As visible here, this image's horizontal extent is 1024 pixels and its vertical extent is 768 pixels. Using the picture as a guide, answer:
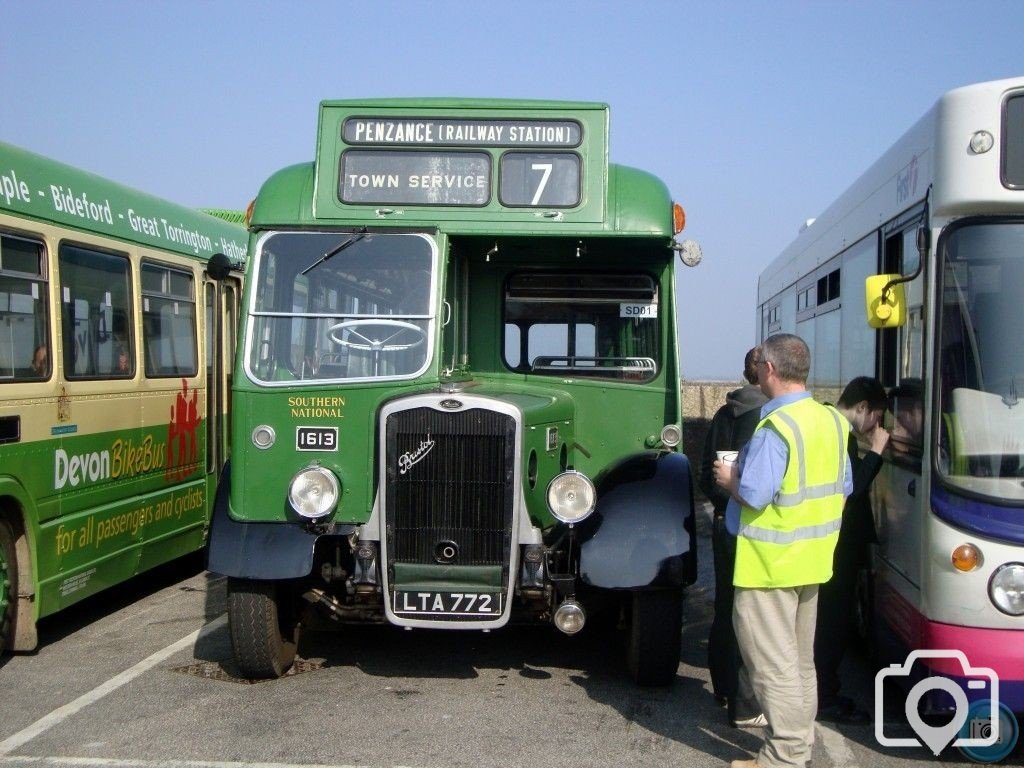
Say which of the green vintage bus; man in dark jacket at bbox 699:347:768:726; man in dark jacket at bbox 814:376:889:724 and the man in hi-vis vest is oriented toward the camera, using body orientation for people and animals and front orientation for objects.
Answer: the green vintage bus

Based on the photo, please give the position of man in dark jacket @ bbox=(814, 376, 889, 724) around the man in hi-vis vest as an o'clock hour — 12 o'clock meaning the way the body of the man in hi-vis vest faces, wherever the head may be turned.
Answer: The man in dark jacket is roughly at 2 o'clock from the man in hi-vis vest.

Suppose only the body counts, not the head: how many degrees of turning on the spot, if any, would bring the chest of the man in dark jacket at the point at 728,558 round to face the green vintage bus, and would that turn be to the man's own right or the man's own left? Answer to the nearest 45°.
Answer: approximately 180°

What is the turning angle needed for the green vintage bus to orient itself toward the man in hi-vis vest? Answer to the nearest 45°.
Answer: approximately 45° to its left

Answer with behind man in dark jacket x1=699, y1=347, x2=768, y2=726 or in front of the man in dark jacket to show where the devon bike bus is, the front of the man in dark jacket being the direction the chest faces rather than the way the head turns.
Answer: behind

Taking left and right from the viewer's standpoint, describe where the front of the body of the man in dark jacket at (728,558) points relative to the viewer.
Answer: facing to the right of the viewer

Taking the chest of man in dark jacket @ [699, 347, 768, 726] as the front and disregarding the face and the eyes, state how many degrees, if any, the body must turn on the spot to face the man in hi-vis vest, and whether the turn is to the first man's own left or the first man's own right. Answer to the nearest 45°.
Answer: approximately 90° to the first man's own right
